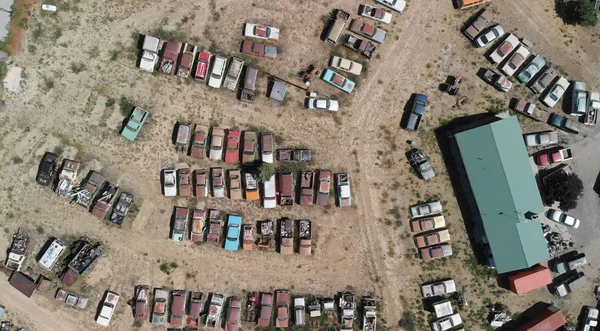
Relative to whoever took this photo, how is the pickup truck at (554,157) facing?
facing to the left of the viewer

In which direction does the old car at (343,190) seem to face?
toward the camera

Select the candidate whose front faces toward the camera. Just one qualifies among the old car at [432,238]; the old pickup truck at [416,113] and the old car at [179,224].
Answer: the old car at [179,224]

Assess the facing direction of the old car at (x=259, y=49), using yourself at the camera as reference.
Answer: facing to the right of the viewer

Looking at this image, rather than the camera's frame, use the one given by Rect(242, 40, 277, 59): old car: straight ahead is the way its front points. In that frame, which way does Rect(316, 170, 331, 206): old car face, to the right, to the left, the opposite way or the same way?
to the right

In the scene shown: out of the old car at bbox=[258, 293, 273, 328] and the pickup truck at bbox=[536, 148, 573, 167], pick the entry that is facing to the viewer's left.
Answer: the pickup truck

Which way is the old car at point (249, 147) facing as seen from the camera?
toward the camera

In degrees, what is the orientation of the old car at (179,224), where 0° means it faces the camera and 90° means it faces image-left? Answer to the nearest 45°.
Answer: approximately 0°

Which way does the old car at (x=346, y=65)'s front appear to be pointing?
to the viewer's right

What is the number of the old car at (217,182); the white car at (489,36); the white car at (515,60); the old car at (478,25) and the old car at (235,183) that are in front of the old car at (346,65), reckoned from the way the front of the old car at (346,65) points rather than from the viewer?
3
